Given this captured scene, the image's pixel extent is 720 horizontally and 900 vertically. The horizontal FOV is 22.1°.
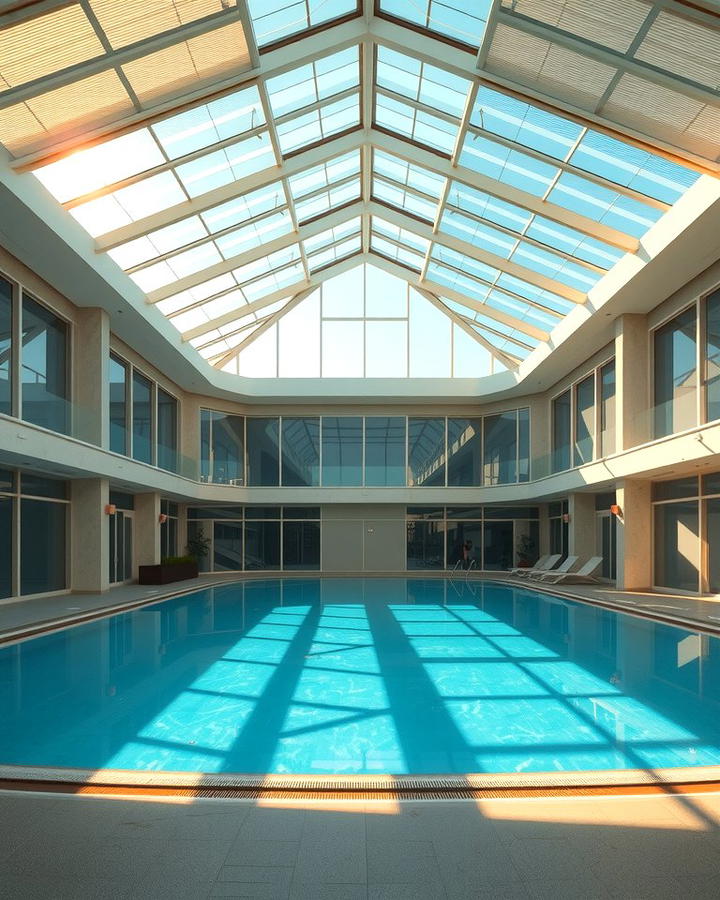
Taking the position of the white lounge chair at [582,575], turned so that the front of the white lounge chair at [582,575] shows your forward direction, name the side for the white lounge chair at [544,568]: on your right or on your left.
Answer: on your right

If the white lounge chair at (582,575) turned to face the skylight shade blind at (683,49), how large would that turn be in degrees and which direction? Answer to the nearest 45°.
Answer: approximately 90° to its left

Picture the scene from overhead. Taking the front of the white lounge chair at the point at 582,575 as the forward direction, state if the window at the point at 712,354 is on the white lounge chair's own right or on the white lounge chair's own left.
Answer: on the white lounge chair's own left

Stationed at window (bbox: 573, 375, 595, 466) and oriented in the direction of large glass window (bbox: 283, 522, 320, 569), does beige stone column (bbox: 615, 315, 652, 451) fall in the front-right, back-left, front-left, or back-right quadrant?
back-left

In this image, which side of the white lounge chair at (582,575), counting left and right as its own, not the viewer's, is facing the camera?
left

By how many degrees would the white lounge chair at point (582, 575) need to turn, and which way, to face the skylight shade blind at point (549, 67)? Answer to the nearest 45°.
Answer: approximately 90° to its left

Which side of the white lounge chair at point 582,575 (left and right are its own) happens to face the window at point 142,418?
front
